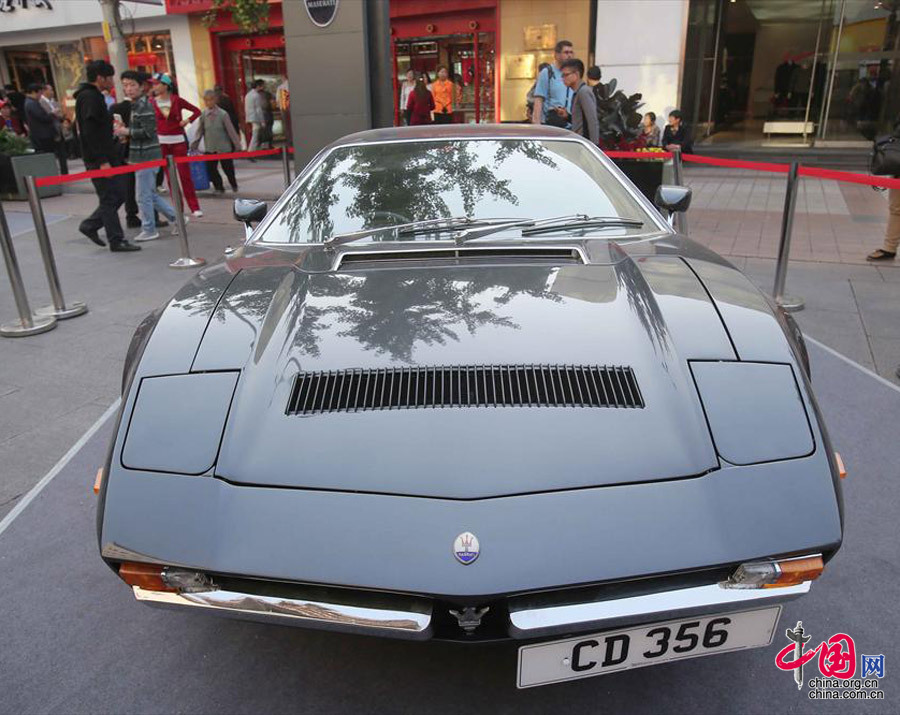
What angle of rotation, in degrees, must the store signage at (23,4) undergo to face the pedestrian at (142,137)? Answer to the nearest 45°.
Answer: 0° — it already faces them

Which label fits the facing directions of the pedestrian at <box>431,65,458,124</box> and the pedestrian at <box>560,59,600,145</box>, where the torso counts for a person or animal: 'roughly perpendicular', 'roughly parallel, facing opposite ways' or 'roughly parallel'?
roughly perpendicular

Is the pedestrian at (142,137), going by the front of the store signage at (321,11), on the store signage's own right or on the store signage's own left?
on the store signage's own right

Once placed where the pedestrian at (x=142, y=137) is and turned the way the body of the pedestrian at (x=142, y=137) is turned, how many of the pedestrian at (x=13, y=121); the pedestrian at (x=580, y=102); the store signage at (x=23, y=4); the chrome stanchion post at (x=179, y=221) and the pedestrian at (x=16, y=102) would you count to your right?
3

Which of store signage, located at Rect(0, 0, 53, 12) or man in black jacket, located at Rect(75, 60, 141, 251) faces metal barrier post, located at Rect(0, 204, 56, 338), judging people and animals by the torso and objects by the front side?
the store signage

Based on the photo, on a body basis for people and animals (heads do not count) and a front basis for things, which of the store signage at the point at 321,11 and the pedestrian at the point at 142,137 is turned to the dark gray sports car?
the store signage

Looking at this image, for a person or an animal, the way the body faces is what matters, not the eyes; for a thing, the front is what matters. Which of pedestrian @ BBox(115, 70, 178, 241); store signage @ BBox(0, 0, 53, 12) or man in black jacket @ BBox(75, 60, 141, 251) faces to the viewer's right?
the man in black jacket

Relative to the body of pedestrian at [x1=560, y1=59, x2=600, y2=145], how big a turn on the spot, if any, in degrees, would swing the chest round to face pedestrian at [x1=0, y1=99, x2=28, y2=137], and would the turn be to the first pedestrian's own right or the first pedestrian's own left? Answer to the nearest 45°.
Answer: approximately 45° to the first pedestrian's own right

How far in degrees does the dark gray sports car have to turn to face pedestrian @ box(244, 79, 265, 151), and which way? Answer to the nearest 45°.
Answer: approximately 180°

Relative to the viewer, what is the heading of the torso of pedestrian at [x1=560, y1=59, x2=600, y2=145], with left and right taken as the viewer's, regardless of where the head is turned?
facing to the left of the viewer

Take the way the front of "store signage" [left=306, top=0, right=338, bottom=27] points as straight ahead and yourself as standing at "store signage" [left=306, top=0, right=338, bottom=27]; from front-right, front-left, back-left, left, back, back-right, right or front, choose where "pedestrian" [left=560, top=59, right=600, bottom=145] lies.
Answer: front-left

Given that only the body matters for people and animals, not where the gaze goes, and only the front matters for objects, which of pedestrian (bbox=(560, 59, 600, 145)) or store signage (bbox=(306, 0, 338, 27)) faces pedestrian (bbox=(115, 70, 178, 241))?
pedestrian (bbox=(560, 59, 600, 145))

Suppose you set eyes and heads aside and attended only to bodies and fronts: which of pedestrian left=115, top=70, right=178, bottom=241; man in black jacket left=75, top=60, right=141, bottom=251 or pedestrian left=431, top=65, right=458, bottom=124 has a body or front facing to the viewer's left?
pedestrian left=115, top=70, right=178, bottom=241
